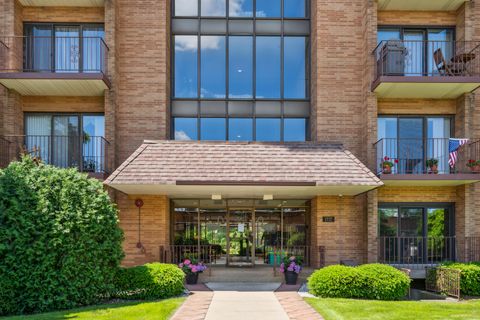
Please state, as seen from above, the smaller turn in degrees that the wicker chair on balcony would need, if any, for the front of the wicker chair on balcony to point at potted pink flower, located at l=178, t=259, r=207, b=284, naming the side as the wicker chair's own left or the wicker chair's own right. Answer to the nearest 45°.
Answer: approximately 135° to the wicker chair's own right

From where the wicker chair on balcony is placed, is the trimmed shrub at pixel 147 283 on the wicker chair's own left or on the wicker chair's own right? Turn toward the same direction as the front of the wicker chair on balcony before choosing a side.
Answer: on the wicker chair's own right

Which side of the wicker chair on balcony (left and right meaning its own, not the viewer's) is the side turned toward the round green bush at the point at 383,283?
right

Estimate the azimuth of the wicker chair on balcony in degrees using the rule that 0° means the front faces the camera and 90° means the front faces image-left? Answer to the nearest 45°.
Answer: approximately 270°
